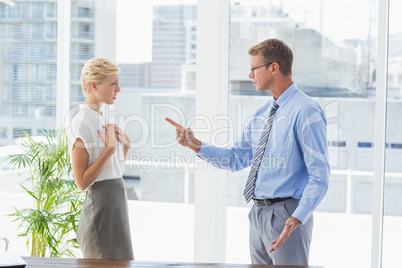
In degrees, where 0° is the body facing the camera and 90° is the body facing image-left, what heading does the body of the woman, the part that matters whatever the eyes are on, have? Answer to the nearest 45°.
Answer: approximately 270°

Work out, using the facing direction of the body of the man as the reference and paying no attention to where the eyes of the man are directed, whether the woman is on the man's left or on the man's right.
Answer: on the man's right

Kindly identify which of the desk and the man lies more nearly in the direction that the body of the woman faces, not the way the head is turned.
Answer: the man

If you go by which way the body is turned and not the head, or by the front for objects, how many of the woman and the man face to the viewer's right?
1

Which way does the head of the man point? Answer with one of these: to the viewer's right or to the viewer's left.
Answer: to the viewer's left

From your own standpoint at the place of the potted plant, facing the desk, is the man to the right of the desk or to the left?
left

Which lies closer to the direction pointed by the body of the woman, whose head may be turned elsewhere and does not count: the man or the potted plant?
the man

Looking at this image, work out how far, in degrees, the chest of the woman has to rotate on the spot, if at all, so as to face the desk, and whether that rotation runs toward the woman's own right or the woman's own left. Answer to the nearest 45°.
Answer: approximately 90° to the woman's own right

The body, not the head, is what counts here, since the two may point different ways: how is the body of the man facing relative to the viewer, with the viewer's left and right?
facing the viewer and to the left of the viewer

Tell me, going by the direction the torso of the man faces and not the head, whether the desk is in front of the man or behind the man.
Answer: in front

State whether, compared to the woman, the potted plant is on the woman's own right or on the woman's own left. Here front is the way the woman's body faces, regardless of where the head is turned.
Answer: on the woman's own left
